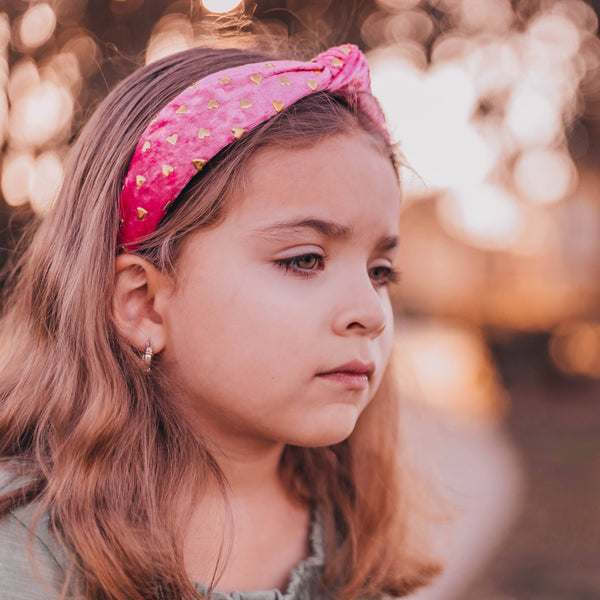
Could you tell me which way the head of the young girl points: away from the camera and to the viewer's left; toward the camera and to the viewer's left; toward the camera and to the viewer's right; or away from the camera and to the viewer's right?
toward the camera and to the viewer's right

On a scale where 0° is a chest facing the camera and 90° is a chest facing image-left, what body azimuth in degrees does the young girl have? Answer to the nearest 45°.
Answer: approximately 315°
